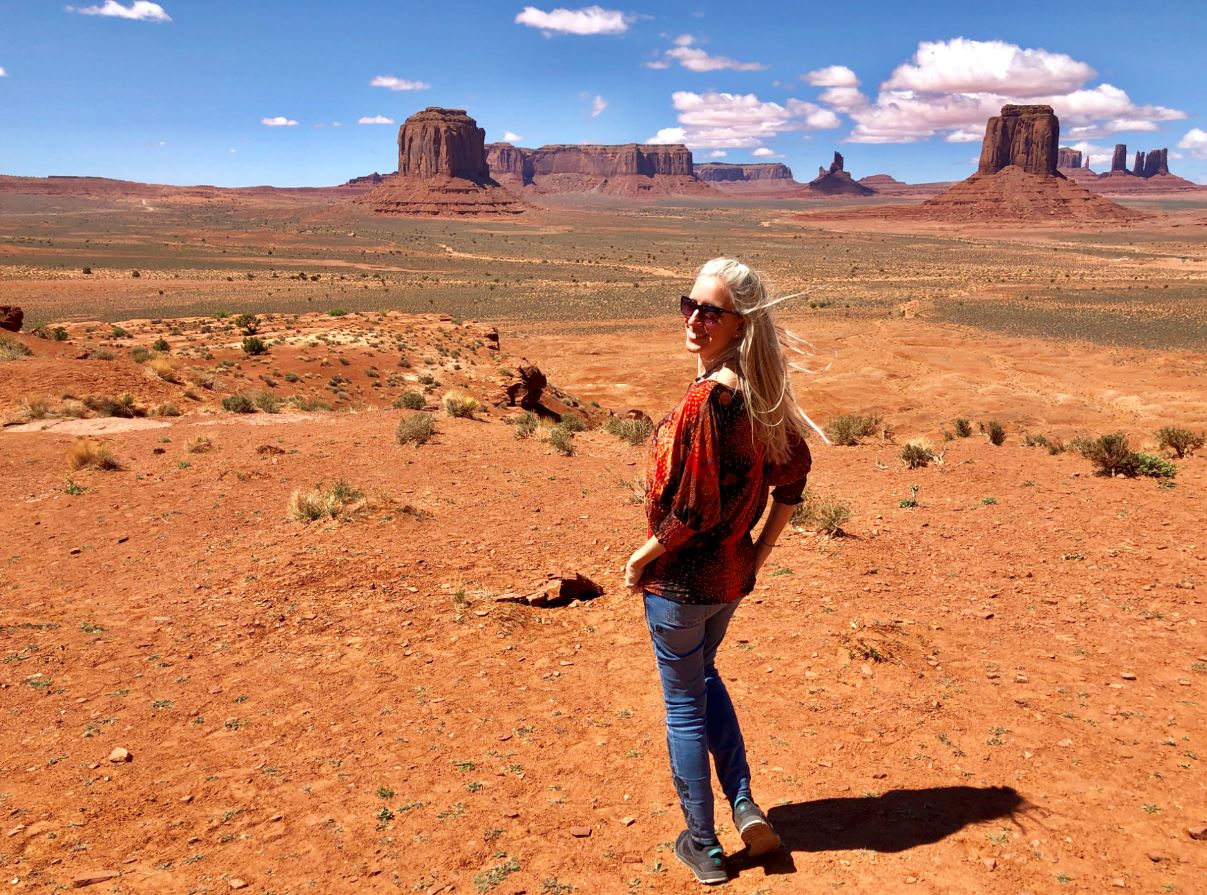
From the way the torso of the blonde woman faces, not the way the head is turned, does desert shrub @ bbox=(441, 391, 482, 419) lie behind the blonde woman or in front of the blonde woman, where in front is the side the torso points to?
in front

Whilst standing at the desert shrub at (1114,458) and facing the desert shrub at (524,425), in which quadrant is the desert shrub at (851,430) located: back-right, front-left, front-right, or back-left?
front-right

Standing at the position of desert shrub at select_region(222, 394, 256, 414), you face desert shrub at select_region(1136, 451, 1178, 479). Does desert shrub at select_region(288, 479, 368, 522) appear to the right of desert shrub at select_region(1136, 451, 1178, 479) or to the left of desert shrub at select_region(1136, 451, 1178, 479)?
right

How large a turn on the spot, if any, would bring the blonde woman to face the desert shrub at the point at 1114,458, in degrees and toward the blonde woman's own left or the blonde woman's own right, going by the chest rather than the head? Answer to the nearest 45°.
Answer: approximately 90° to the blonde woman's own right

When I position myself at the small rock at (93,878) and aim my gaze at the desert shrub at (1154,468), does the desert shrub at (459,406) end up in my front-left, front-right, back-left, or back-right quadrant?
front-left

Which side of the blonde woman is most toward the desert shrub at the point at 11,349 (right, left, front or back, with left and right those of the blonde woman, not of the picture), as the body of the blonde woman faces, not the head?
front

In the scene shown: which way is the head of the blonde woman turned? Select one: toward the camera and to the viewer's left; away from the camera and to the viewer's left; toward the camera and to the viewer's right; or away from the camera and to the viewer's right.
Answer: toward the camera and to the viewer's left

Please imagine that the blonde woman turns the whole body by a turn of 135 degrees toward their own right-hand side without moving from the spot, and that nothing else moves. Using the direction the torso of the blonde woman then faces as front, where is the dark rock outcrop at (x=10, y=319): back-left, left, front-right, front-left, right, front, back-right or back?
back-left

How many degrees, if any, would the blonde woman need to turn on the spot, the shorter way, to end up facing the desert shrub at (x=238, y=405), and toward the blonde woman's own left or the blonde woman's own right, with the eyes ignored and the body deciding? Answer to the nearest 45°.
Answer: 0° — they already face it

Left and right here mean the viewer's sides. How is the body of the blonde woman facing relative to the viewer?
facing away from the viewer and to the left of the viewer

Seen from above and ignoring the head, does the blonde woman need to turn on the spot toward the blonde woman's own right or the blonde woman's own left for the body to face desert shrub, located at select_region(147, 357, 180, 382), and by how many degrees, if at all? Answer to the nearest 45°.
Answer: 0° — they already face it

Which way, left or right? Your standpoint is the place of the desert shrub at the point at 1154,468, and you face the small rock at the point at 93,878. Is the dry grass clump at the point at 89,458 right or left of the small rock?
right
